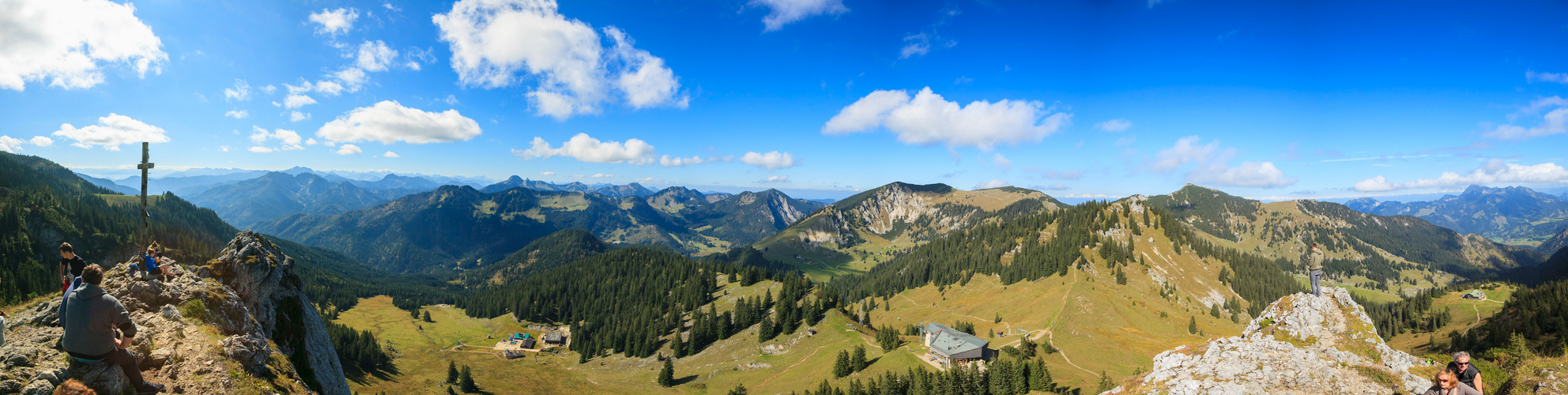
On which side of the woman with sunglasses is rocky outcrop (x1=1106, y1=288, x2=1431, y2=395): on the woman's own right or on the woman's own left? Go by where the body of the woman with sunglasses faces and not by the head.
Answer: on the woman's own right

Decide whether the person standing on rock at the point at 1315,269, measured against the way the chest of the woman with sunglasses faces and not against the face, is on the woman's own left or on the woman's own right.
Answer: on the woman's own right

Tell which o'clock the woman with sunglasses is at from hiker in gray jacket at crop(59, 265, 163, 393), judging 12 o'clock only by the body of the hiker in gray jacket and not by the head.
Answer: The woman with sunglasses is roughly at 3 o'clock from the hiker in gray jacket.

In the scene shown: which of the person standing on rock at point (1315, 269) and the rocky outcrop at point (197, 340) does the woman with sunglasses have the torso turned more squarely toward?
the rocky outcrop

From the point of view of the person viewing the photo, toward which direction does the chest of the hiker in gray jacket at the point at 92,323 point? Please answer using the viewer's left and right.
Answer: facing away from the viewer and to the right of the viewer

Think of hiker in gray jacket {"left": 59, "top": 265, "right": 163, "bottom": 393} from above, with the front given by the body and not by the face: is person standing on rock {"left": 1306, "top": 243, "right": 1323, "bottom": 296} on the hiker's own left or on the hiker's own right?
on the hiker's own right
